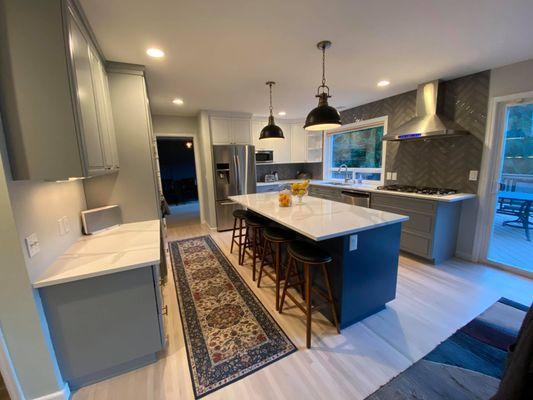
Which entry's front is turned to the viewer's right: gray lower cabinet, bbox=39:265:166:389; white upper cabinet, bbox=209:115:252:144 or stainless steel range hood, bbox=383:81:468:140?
the gray lower cabinet

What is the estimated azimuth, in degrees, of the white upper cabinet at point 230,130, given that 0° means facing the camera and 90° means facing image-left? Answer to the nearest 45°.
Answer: approximately 0°

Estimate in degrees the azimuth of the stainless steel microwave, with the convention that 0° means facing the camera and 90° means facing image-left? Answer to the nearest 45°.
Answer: approximately 0°

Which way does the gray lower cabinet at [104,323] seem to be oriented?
to the viewer's right

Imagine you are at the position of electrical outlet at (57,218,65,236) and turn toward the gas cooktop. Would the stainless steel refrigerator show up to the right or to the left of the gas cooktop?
left

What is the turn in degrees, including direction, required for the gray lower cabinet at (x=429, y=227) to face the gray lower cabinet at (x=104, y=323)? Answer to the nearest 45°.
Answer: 0° — it already faces it

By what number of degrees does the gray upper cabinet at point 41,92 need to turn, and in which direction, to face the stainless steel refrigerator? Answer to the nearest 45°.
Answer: approximately 45° to its left

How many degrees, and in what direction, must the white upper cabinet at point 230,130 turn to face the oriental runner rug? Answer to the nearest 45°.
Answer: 0° — it already faces it

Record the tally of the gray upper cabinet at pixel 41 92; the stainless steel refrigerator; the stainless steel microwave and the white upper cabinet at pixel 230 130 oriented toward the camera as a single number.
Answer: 3
